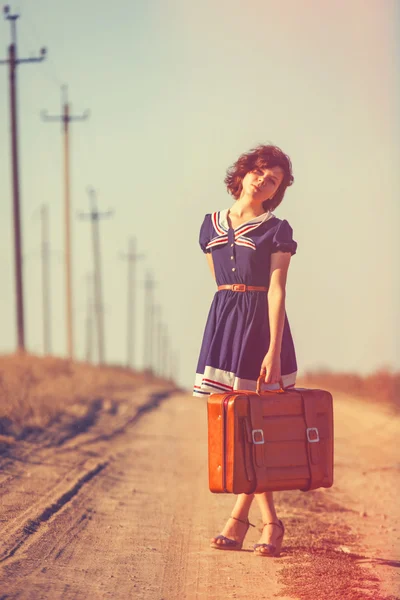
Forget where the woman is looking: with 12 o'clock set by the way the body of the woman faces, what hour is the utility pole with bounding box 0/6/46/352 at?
The utility pole is roughly at 4 o'clock from the woman.

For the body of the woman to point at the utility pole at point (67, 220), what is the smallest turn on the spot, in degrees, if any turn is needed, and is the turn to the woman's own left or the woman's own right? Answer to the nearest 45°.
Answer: approximately 135° to the woman's own right

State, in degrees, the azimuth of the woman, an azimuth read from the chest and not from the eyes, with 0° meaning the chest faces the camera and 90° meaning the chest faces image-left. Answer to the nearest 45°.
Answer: approximately 45°
